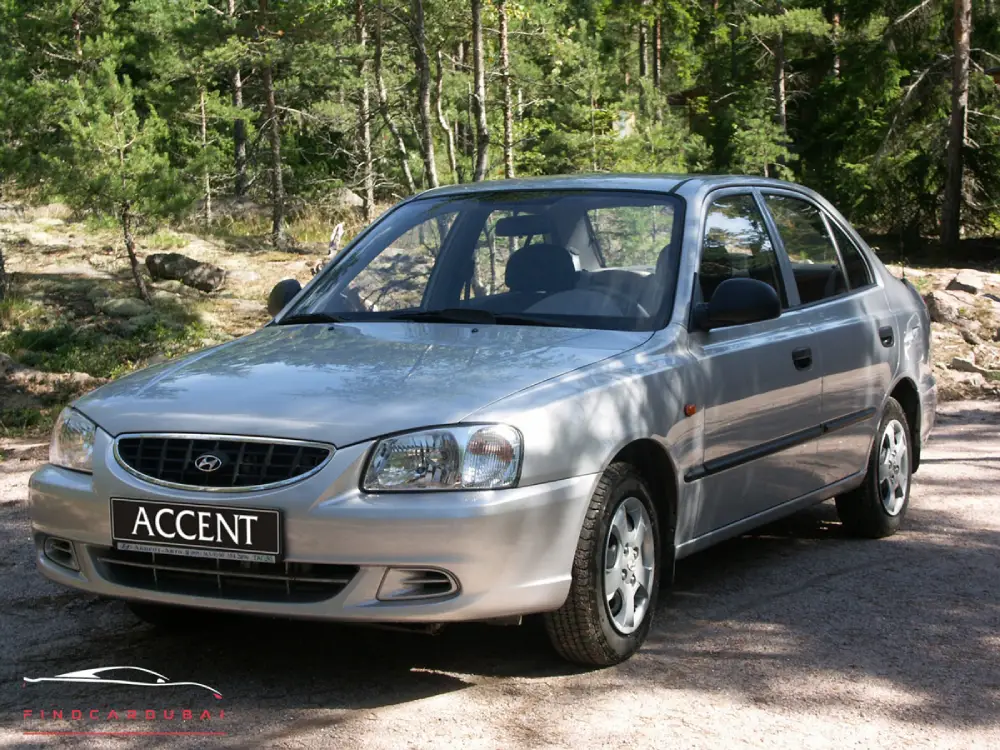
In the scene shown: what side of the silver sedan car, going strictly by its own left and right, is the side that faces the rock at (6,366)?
right

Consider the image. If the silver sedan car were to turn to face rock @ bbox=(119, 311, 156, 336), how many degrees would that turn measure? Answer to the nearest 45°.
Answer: approximately 135° to its right

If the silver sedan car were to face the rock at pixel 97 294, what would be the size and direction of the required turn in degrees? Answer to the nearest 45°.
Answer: approximately 135° to its right

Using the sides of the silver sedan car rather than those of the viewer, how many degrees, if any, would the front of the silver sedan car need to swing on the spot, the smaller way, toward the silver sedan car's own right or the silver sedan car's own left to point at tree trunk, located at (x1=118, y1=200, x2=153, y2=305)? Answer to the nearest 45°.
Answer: approximately 135° to the silver sedan car's own right

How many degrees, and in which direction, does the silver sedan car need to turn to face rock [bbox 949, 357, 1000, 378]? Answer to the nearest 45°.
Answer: approximately 180°

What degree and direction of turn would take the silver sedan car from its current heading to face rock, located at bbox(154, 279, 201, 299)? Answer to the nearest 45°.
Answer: approximately 135° to its right

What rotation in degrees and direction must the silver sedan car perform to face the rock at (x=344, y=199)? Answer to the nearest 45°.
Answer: approximately 135° to its right

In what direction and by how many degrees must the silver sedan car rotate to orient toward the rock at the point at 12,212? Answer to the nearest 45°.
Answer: approximately 135° to its right

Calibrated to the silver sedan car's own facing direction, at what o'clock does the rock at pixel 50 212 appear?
The rock is roughly at 4 o'clock from the silver sedan car.

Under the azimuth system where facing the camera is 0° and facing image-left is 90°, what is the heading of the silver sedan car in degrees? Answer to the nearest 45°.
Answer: approximately 45°

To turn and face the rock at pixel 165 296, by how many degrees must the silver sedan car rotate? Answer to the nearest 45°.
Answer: approximately 135° to its right

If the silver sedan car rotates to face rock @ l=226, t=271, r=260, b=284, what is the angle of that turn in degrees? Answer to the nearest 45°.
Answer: approximately 135° to its right
